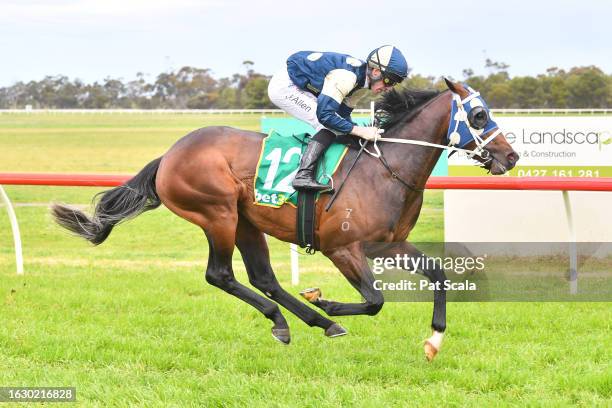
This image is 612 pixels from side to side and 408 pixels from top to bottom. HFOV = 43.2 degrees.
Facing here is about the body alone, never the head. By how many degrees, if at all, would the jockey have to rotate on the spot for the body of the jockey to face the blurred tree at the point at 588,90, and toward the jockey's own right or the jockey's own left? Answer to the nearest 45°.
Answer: approximately 90° to the jockey's own left

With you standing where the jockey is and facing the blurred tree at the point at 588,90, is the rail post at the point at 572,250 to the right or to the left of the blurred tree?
right

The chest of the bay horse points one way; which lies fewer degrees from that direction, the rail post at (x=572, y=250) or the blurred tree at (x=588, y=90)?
the rail post

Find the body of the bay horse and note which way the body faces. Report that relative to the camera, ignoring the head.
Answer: to the viewer's right

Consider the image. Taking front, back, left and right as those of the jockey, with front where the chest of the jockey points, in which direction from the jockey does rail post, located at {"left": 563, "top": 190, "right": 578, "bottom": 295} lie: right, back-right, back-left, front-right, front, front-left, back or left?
front-left

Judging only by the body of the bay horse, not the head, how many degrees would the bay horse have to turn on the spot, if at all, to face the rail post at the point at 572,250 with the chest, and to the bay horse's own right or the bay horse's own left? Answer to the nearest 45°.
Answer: approximately 45° to the bay horse's own left

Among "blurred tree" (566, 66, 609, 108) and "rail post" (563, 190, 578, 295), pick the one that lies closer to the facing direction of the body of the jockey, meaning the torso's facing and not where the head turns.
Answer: the rail post

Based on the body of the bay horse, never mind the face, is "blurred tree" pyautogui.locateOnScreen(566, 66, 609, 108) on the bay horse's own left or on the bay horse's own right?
on the bay horse's own left

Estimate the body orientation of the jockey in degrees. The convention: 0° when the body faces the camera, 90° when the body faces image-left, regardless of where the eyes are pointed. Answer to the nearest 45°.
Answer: approximately 270°
